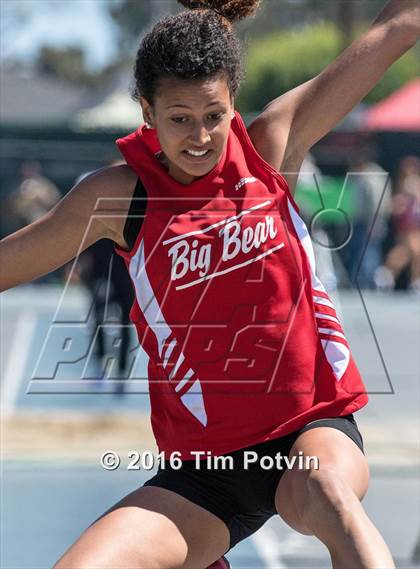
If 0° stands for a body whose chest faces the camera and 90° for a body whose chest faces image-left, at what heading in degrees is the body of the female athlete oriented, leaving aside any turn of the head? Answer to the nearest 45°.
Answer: approximately 0°

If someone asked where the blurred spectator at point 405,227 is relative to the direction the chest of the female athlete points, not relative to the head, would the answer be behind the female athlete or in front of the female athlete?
behind

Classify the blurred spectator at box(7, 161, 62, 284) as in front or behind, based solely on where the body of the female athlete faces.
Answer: behind
